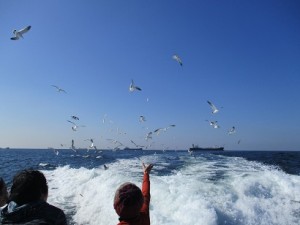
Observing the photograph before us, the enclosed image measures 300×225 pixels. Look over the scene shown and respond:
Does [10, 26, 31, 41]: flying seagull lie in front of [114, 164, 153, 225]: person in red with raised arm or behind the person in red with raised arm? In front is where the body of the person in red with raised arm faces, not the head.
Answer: in front

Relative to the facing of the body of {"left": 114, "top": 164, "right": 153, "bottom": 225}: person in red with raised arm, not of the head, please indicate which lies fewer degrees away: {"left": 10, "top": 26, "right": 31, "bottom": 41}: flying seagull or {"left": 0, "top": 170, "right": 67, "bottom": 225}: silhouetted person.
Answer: the flying seagull

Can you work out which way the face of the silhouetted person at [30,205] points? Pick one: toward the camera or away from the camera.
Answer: away from the camera

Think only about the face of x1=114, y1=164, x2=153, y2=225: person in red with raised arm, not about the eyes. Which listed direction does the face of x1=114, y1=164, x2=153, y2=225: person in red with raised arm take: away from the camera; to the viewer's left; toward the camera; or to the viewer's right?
away from the camera

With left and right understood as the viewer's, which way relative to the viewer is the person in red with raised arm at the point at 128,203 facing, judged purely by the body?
facing away from the viewer

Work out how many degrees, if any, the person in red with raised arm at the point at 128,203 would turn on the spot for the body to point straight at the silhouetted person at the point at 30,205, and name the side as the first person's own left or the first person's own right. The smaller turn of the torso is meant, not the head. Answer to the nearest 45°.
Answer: approximately 90° to the first person's own left

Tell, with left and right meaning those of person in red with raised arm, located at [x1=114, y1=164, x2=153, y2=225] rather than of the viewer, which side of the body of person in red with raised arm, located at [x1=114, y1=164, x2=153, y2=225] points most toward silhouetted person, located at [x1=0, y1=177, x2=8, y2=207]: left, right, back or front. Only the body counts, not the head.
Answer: left

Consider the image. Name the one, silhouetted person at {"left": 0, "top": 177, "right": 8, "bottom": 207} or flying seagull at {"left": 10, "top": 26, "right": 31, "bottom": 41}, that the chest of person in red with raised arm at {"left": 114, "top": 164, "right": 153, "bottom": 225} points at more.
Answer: the flying seagull
